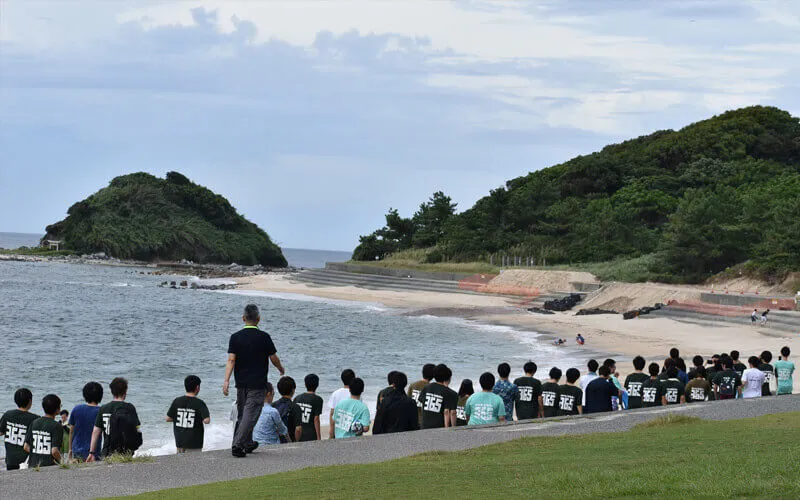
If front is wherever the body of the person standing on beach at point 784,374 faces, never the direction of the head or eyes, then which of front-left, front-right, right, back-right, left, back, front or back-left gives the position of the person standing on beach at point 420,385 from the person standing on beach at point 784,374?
back-left

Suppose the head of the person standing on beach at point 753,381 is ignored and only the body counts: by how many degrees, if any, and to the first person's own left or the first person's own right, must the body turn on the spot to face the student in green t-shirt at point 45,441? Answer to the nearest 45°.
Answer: approximately 135° to the first person's own left

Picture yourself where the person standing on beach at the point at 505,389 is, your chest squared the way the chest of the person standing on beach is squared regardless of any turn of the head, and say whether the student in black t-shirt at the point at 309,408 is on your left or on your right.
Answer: on your left

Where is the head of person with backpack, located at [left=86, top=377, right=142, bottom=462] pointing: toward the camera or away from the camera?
away from the camera

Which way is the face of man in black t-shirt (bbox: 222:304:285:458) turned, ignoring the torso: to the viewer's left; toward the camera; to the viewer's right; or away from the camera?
away from the camera

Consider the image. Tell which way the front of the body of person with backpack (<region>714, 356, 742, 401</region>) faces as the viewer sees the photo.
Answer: away from the camera

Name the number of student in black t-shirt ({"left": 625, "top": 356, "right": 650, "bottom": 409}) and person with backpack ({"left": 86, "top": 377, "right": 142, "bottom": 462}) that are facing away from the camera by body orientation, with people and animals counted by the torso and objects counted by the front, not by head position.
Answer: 2

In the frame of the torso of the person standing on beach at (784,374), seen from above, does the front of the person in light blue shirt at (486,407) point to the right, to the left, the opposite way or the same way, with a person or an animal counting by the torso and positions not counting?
the same way

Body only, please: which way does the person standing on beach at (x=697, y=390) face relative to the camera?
away from the camera

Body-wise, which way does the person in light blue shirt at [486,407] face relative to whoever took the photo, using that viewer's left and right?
facing away from the viewer

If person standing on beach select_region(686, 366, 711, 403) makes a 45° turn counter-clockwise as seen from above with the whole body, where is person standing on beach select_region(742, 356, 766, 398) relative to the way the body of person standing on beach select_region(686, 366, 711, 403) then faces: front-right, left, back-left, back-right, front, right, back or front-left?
right

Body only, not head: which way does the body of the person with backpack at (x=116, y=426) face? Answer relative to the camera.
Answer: away from the camera

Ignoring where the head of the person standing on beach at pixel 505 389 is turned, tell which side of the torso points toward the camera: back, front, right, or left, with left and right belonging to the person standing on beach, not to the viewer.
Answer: back

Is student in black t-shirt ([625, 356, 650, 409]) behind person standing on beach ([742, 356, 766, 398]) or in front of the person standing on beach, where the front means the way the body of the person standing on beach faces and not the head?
behind

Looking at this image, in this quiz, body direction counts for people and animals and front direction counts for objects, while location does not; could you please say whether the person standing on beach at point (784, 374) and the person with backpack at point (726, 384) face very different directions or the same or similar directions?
same or similar directions

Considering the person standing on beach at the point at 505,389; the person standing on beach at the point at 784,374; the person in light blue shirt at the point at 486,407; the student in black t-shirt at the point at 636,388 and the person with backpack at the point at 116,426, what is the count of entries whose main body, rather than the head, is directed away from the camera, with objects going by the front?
5

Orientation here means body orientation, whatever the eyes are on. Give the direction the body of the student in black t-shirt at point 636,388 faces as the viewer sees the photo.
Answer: away from the camera
